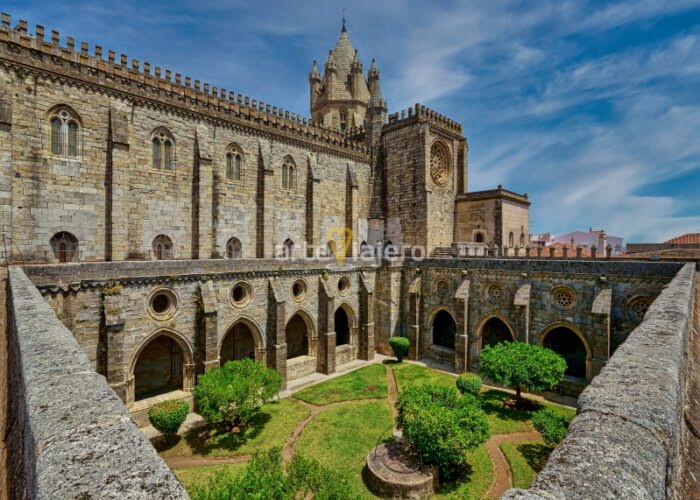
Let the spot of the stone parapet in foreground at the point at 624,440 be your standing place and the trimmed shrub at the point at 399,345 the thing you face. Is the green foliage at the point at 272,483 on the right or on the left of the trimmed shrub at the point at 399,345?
left

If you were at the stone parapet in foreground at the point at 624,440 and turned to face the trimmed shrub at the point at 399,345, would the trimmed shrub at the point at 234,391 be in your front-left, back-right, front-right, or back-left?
front-left

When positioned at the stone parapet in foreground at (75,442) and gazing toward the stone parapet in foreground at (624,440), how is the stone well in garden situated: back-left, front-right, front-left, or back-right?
front-left

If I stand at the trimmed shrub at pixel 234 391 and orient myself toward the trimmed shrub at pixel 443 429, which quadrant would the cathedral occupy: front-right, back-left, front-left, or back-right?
back-left

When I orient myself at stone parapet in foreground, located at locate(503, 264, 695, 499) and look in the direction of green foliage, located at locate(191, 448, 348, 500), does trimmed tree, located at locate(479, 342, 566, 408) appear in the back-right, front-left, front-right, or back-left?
front-right

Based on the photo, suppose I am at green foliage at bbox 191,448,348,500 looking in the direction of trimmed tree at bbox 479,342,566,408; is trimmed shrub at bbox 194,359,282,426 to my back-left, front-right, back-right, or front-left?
front-left

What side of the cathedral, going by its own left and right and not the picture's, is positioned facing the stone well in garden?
left
